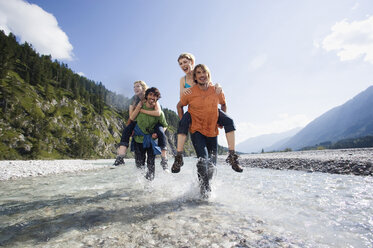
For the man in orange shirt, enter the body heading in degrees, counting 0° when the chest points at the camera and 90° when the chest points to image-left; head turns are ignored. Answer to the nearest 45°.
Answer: approximately 0°
